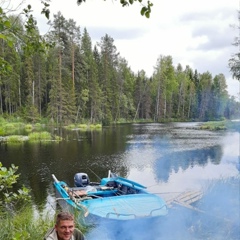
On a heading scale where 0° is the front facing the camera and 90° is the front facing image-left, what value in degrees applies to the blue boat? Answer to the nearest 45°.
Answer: approximately 315°
